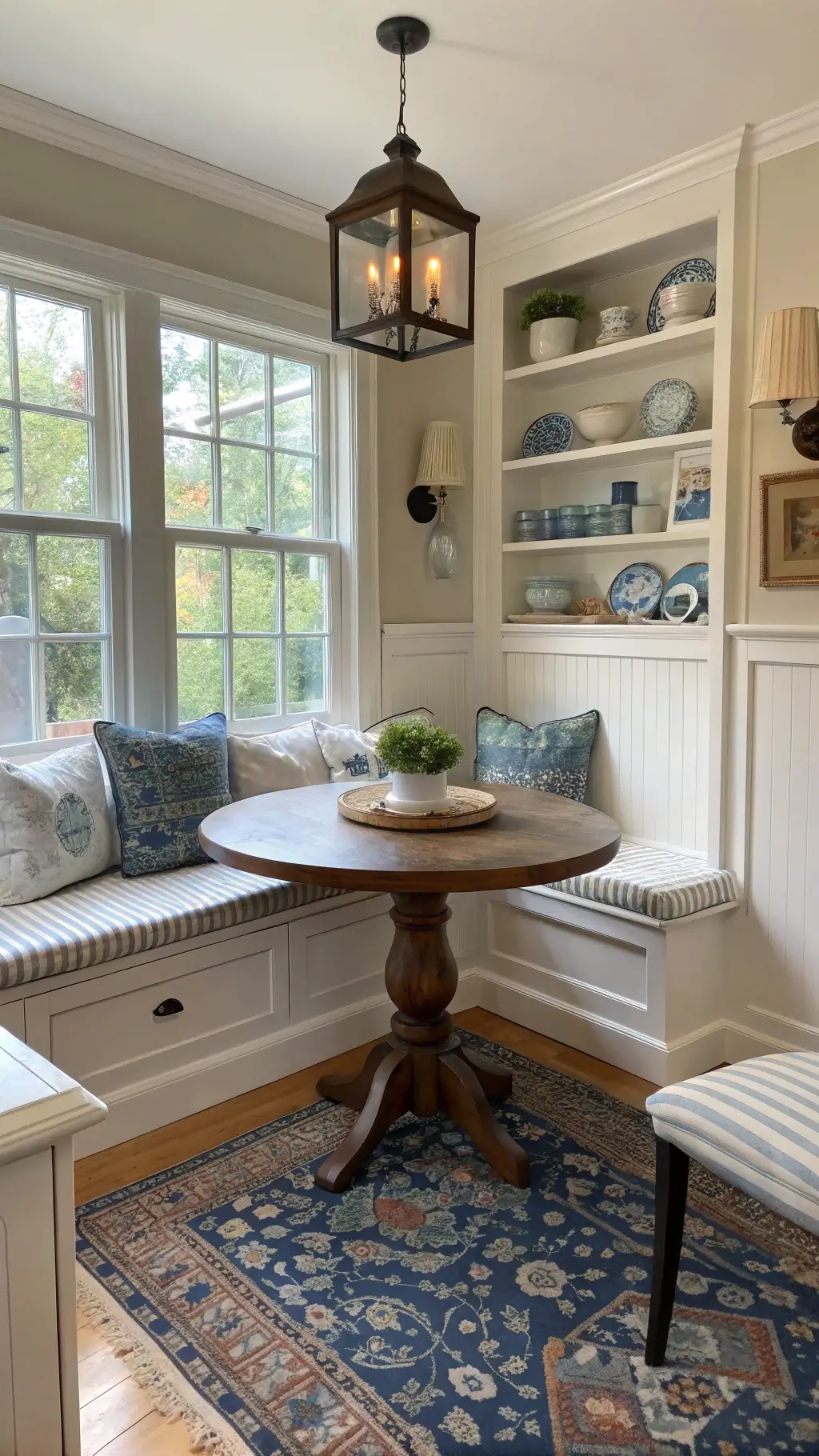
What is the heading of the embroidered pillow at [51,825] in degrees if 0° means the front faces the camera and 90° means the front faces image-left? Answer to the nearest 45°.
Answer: approximately 315°

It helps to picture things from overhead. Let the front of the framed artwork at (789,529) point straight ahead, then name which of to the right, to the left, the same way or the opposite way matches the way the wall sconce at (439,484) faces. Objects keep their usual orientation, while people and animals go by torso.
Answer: to the left

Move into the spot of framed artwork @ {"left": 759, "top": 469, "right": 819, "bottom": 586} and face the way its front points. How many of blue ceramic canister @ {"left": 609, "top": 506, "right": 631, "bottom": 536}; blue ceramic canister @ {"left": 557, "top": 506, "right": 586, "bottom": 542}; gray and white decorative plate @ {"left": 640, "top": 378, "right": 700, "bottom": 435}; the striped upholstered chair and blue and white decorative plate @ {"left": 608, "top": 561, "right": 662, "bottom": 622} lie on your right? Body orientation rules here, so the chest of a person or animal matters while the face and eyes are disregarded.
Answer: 4

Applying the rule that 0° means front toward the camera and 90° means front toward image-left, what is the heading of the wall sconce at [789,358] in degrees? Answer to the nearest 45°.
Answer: approximately 45°

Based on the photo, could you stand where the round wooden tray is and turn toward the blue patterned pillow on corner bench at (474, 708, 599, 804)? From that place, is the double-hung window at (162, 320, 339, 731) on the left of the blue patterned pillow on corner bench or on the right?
left

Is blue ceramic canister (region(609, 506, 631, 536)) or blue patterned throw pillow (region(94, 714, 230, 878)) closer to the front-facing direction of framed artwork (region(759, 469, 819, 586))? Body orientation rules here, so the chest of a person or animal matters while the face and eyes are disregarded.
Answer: the blue patterned throw pillow

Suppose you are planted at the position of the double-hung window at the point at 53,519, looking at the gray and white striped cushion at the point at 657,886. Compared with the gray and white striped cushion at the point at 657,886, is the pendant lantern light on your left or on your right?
right

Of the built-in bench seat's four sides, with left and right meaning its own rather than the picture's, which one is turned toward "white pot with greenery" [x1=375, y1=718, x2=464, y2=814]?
front

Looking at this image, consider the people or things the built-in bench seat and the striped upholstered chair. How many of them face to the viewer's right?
0

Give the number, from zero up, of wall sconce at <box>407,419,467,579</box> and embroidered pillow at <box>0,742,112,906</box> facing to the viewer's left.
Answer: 0

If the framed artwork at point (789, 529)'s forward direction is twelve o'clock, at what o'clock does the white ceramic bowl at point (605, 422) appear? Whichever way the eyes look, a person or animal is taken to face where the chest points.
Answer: The white ceramic bowl is roughly at 3 o'clock from the framed artwork.
